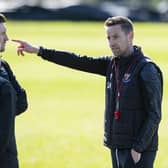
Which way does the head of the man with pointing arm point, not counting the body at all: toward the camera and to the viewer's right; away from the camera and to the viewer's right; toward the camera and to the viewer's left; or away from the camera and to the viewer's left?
toward the camera and to the viewer's left
